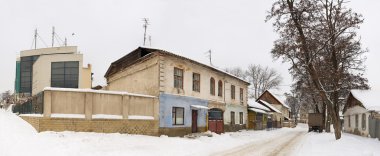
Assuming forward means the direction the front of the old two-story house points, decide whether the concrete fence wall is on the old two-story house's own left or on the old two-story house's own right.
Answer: on the old two-story house's own right

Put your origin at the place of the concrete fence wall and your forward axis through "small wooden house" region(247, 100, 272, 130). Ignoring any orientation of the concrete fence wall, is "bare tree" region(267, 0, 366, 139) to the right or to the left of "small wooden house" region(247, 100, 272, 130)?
right

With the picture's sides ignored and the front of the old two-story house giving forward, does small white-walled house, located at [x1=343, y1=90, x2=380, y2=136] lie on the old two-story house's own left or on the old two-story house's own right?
on the old two-story house's own left
